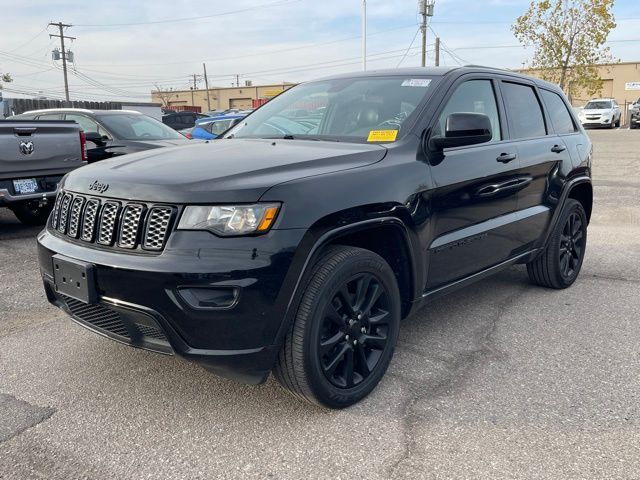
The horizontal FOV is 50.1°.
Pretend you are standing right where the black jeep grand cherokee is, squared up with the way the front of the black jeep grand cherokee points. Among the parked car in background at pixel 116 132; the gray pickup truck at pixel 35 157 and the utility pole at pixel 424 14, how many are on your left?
0

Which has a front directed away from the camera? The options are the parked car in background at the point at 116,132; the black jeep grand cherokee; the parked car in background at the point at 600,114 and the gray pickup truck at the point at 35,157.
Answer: the gray pickup truck

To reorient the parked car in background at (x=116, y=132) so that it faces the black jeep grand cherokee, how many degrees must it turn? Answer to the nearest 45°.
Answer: approximately 45° to its right

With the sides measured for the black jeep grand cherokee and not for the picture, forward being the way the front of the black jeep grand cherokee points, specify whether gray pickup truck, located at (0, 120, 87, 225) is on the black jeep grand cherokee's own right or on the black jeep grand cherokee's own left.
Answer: on the black jeep grand cherokee's own right

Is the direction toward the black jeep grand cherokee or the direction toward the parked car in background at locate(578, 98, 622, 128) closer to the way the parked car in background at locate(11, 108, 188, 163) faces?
the black jeep grand cherokee

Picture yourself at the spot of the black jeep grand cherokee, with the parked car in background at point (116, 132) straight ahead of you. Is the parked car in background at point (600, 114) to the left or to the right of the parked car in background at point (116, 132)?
right

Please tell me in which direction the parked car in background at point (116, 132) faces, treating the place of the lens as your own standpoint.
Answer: facing the viewer and to the right of the viewer

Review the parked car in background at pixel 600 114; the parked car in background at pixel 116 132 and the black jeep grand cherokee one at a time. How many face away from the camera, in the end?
0

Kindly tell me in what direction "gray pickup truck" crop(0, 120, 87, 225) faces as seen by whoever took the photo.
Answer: facing away from the viewer

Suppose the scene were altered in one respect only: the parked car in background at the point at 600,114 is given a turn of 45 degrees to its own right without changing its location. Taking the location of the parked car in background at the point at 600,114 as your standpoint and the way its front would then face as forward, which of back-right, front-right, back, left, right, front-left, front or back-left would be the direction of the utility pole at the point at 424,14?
right

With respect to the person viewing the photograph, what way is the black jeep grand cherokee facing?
facing the viewer and to the left of the viewer

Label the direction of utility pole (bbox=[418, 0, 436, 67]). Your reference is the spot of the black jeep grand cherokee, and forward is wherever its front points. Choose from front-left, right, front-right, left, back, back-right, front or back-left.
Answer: back-right

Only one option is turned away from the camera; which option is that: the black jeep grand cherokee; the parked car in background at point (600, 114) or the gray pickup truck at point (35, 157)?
the gray pickup truck

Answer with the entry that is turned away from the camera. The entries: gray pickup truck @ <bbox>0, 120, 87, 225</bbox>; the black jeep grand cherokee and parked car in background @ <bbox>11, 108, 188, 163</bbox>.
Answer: the gray pickup truck
